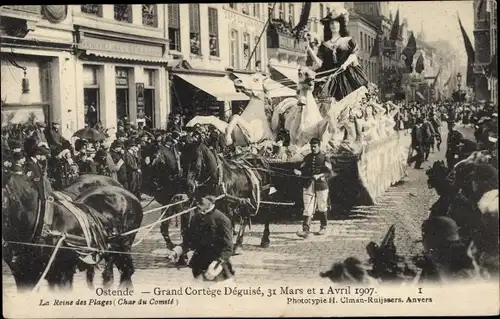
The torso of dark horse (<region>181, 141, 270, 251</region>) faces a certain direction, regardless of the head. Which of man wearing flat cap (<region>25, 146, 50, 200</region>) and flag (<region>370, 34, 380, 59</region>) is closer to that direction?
the man wearing flat cap

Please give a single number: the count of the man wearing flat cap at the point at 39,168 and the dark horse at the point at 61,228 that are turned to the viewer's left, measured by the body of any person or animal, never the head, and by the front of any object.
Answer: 1

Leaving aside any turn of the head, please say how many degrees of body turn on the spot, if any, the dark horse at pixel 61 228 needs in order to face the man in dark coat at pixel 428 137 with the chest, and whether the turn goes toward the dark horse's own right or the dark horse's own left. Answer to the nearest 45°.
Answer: approximately 180°

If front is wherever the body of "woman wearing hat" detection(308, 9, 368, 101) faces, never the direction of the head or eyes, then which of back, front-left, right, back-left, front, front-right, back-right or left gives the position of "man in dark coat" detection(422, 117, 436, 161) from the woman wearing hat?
back-left

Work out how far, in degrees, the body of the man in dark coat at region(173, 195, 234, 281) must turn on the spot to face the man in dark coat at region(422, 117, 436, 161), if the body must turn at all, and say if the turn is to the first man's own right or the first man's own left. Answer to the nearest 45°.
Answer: approximately 135° to the first man's own left

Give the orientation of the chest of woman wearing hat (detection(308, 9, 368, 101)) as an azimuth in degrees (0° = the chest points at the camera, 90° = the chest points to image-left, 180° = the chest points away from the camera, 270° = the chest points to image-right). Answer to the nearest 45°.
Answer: approximately 45°

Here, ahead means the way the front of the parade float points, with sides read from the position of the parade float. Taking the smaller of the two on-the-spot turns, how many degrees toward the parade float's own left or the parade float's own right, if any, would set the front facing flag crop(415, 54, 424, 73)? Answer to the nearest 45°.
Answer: approximately 180°

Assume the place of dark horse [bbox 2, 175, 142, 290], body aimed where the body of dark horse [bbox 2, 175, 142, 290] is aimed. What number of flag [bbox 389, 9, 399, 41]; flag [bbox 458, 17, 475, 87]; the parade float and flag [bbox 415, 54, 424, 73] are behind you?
4

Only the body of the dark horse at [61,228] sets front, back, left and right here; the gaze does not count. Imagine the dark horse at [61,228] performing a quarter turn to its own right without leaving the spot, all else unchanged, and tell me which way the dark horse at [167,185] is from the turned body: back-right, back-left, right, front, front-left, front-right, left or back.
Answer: right

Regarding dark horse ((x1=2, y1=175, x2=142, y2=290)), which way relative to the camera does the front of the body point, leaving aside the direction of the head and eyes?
to the viewer's left
